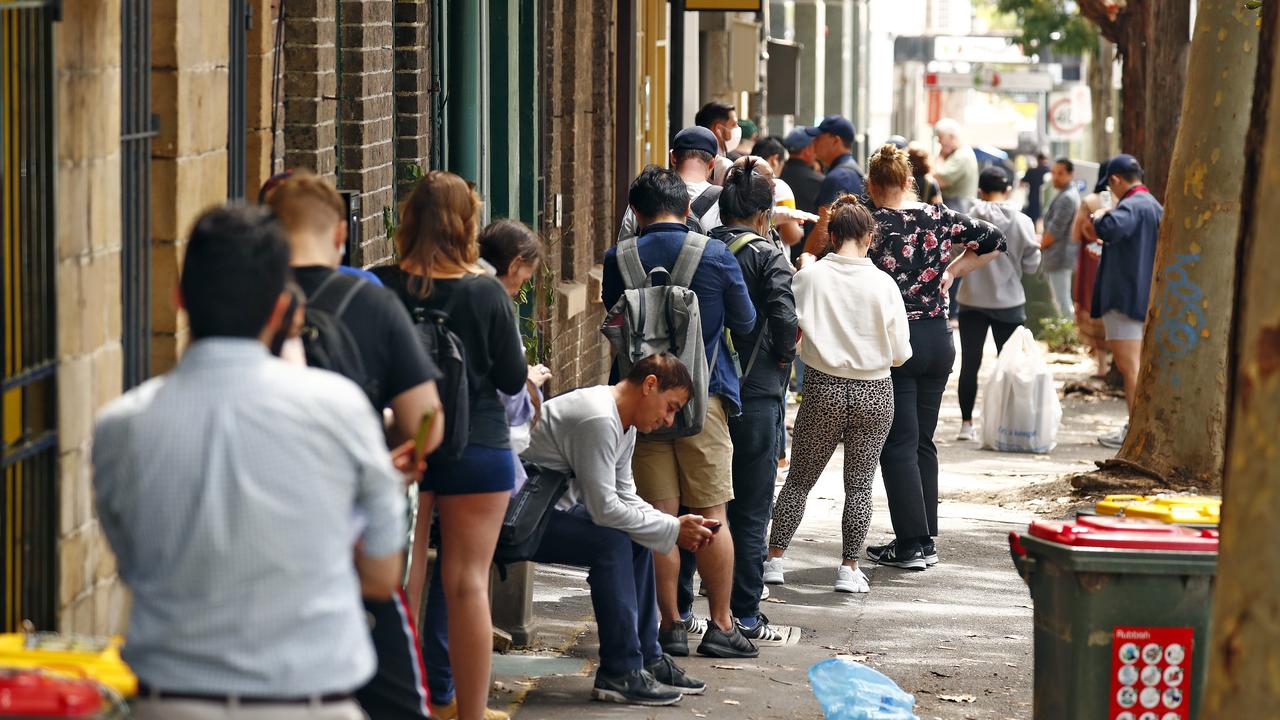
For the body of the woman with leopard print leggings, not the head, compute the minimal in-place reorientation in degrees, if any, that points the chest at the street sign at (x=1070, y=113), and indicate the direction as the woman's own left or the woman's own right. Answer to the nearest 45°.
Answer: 0° — they already face it

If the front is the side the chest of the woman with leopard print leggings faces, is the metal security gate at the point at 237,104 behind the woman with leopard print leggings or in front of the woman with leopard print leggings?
behind

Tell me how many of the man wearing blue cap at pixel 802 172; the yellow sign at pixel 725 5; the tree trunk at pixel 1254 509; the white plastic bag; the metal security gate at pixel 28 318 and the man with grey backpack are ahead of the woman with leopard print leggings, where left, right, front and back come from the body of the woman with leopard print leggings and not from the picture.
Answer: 3

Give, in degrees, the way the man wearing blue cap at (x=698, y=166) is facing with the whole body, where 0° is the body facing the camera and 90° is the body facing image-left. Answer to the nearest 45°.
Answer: approximately 180°

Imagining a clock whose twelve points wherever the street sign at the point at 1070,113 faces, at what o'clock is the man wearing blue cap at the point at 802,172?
The man wearing blue cap is roughly at 12 o'clock from the street sign.

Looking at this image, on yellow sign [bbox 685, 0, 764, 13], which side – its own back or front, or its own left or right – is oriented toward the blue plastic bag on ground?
front

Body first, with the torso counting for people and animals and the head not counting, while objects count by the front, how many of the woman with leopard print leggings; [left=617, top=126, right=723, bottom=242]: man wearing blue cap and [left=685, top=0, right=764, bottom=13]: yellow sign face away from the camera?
2

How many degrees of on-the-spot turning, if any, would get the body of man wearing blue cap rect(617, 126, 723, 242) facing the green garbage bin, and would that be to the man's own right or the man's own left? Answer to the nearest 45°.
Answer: approximately 180°

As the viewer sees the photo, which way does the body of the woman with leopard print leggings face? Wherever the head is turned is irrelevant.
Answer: away from the camera

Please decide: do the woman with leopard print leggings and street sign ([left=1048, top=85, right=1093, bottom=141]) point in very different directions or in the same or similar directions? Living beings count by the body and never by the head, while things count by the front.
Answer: very different directions

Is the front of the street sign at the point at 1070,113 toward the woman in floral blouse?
yes

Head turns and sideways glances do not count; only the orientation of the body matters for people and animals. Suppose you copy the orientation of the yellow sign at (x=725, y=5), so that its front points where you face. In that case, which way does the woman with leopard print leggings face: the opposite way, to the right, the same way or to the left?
the opposite way

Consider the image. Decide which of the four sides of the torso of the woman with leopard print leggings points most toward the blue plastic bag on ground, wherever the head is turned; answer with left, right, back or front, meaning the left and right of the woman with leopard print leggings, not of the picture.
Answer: back
